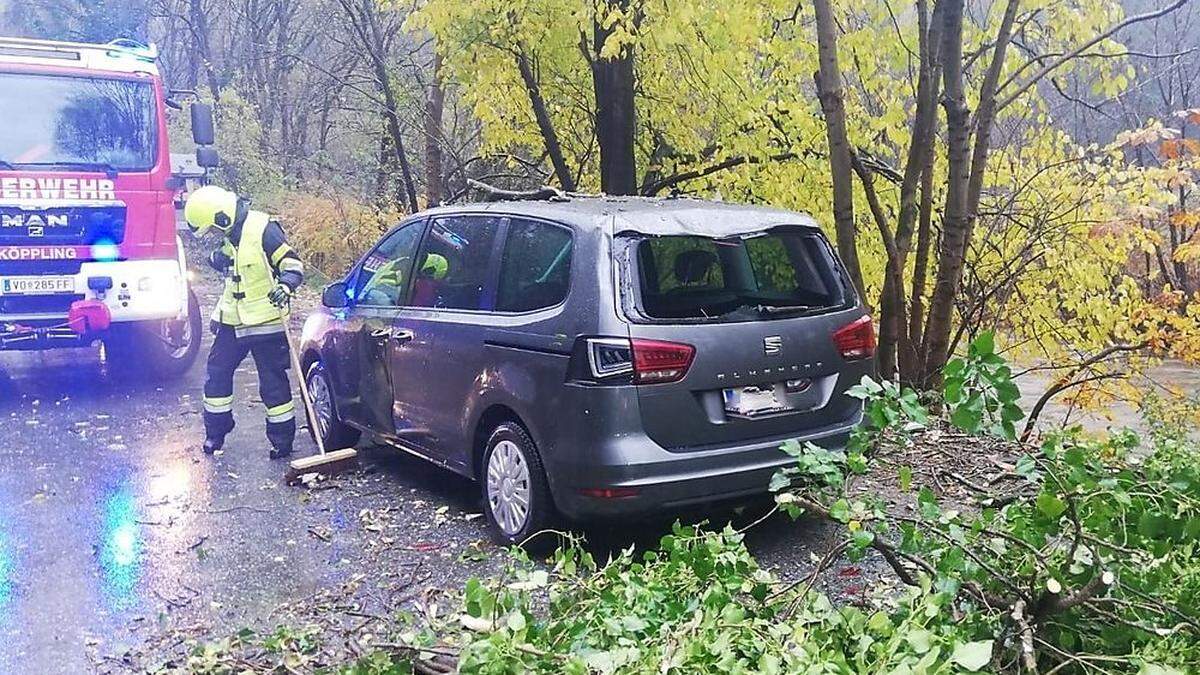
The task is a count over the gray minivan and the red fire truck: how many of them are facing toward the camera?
1

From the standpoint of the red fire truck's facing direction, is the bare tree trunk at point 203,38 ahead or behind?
behind

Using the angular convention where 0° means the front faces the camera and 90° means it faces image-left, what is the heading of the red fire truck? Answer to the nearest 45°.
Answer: approximately 0°

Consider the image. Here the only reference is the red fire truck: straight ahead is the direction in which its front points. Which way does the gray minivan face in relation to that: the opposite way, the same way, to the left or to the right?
the opposite way

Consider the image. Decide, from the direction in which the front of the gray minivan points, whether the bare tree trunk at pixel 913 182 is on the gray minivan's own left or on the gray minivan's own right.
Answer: on the gray minivan's own right

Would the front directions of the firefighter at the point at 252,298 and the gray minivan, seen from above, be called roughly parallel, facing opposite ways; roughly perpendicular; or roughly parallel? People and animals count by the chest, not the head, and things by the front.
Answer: roughly perpendicular

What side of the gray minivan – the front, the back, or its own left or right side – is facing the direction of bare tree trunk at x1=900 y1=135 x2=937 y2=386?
right
